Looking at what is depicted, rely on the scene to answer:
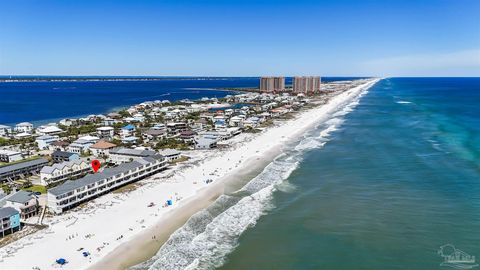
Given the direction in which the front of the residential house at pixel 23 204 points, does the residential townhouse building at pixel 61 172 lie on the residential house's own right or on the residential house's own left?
on the residential house's own left

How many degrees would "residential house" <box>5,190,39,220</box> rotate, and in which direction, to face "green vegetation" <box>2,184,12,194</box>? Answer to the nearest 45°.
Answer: approximately 135° to its left

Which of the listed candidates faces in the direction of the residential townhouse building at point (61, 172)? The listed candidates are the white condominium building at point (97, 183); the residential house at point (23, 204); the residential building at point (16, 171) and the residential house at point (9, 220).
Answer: the residential building at point (16, 171)

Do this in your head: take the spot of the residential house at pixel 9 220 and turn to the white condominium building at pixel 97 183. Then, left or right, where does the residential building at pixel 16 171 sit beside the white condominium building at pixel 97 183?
left

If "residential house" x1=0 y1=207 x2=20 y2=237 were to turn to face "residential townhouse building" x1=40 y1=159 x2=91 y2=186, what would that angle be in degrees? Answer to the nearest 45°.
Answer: approximately 90° to its left

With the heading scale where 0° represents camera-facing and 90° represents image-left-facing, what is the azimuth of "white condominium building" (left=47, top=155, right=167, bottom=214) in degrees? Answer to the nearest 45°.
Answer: approximately 315°

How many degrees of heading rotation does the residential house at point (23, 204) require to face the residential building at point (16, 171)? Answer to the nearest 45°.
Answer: approximately 135° to its left

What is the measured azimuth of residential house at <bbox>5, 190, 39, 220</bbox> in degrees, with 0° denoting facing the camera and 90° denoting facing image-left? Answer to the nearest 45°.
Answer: approximately 315°

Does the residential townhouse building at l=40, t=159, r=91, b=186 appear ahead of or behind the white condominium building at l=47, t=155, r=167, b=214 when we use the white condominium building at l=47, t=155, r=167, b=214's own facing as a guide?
behind

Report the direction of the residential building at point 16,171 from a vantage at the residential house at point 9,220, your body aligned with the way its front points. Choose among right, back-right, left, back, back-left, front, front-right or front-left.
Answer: back-left
